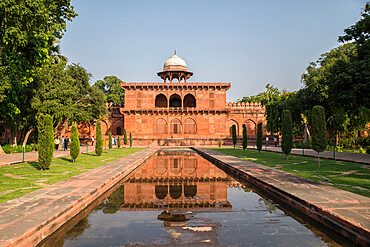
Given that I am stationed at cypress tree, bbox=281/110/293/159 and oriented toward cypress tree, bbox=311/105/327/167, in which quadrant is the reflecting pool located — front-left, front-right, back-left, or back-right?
front-right

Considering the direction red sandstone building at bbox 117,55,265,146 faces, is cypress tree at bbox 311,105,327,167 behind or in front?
in front

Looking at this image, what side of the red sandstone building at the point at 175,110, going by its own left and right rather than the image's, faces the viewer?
front

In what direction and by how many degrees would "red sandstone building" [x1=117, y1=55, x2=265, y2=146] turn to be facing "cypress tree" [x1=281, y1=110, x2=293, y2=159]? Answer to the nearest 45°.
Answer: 0° — it already faces it

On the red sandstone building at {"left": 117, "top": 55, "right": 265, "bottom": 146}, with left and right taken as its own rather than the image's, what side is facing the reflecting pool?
front

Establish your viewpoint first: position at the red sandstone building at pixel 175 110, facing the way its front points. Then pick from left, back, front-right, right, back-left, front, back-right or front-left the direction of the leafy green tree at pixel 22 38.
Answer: front

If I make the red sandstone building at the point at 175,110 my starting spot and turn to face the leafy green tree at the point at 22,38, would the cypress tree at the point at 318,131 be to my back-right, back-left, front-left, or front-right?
front-left

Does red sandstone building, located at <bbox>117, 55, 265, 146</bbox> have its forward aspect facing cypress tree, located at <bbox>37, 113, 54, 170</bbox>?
yes
